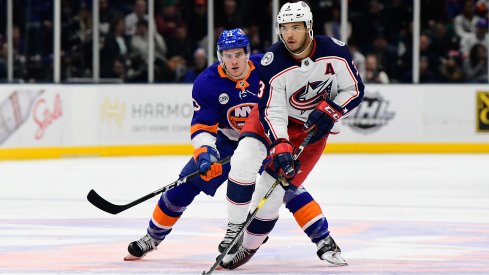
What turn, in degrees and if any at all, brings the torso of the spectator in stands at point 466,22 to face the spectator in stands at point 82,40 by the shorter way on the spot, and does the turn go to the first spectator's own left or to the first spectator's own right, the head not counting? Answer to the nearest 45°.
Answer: approximately 90° to the first spectator's own right

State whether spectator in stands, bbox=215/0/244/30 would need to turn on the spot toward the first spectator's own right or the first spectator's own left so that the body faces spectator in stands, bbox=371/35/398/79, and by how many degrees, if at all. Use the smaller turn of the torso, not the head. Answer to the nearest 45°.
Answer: approximately 90° to the first spectator's own left

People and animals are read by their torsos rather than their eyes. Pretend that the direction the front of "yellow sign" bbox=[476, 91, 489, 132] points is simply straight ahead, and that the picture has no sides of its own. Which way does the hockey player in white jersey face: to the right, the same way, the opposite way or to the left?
the same way

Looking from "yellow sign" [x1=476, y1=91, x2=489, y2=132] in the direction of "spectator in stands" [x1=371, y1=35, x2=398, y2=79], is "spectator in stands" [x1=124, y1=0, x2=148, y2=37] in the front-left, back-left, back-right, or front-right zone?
front-left

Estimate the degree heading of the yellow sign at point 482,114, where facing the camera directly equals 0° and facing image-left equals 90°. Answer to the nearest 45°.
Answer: approximately 0°

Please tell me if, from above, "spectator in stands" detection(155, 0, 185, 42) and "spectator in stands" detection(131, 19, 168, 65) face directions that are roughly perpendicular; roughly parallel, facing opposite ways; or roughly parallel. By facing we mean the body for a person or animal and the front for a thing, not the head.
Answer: roughly parallel

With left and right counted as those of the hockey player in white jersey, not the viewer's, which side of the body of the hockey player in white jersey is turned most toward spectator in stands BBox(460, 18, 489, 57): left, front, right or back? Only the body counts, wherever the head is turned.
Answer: back

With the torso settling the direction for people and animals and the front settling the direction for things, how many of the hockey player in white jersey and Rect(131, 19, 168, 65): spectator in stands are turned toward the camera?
2

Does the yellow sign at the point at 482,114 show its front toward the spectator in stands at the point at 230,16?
no

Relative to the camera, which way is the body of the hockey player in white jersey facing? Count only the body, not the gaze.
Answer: toward the camera

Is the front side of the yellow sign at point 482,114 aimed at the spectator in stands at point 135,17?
no

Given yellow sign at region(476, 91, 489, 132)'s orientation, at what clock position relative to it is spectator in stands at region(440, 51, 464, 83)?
The spectator in stands is roughly at 5 o'clock from the yellow sign.

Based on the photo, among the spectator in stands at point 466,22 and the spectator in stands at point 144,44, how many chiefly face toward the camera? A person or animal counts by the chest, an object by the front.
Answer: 2

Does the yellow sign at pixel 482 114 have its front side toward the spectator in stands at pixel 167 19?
no

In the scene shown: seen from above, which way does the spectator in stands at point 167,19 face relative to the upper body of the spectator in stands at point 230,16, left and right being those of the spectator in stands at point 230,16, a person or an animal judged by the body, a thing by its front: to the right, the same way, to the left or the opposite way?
the same way

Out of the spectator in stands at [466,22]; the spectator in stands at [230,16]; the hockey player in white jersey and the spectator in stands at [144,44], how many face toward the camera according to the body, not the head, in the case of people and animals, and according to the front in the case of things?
4

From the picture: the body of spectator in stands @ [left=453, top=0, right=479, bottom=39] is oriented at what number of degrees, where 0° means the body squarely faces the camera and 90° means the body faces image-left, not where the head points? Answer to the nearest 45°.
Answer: approximately 0°

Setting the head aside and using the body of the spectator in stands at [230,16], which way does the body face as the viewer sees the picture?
toward the camera

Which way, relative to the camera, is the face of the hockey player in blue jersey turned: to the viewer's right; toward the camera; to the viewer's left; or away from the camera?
toward the camera

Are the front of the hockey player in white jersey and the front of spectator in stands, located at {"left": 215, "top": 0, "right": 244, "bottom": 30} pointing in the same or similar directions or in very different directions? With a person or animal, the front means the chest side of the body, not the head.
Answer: same or similar directions
